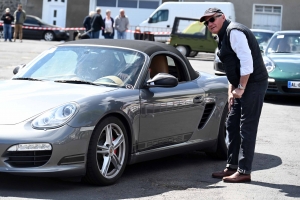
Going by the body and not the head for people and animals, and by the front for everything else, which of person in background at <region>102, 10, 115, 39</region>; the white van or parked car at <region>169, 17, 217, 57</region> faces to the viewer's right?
the parked car

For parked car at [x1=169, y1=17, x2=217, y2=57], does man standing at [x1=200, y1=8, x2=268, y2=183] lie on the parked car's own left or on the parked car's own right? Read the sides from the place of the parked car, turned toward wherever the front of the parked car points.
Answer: on the parked car's own right

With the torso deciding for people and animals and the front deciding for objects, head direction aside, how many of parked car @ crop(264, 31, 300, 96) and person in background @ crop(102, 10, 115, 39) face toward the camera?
2

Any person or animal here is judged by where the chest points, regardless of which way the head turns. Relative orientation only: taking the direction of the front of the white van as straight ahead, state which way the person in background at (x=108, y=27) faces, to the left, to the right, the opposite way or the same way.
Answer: to the left

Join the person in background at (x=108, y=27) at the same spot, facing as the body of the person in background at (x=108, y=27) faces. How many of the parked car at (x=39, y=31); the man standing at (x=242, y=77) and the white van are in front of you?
1

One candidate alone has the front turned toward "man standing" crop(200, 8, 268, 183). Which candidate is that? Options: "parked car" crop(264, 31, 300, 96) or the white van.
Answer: the parked car

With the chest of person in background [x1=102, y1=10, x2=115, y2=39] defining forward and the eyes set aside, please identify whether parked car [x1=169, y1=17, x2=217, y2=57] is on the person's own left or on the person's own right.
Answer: on the person's own left

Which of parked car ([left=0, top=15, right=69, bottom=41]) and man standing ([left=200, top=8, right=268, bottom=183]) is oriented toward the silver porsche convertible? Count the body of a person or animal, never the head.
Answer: the man standing

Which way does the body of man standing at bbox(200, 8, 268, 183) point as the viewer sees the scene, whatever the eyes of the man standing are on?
to the viewer's left

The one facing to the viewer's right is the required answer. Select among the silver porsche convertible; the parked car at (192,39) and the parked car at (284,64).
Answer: the parked car at (192,39)

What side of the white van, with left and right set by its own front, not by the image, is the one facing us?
left
